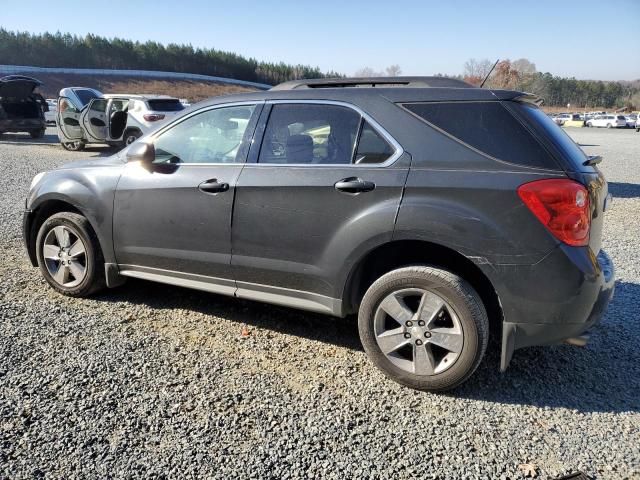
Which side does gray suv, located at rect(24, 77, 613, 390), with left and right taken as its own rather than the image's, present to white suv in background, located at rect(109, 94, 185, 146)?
front

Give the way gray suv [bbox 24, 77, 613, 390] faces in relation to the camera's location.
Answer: facing away from the viewer and to the left of the viewer

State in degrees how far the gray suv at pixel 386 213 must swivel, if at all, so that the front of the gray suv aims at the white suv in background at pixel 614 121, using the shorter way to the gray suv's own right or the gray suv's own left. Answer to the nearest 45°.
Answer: approximately 90° to the gray suv's own right

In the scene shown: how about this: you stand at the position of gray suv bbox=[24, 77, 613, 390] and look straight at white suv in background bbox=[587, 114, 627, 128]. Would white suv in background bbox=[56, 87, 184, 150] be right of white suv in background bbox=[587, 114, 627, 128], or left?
left

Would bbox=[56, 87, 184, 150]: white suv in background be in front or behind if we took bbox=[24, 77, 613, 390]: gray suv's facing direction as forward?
in front

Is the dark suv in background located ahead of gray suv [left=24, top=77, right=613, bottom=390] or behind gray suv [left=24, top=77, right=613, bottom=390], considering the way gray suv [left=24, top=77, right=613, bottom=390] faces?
ahead
